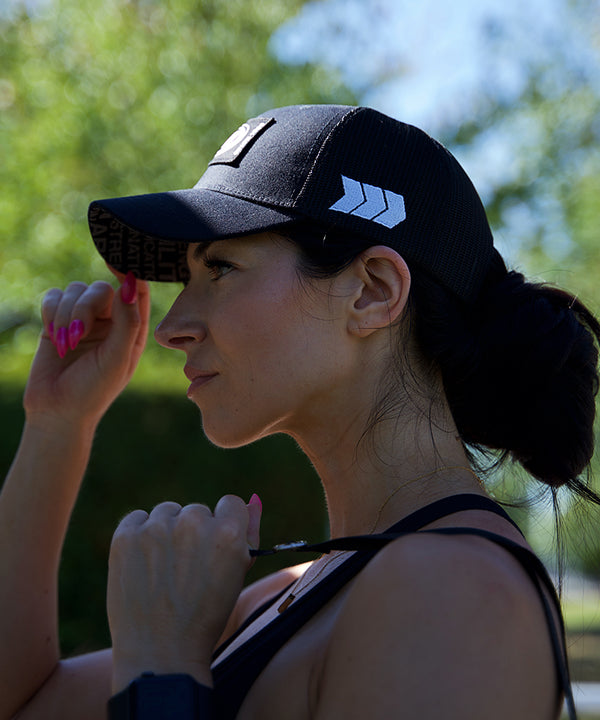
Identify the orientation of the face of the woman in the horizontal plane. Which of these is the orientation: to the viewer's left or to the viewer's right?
to the viewer's left

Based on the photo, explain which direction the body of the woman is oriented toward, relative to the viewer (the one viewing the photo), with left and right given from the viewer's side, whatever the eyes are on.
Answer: facing to the left of the viewer
